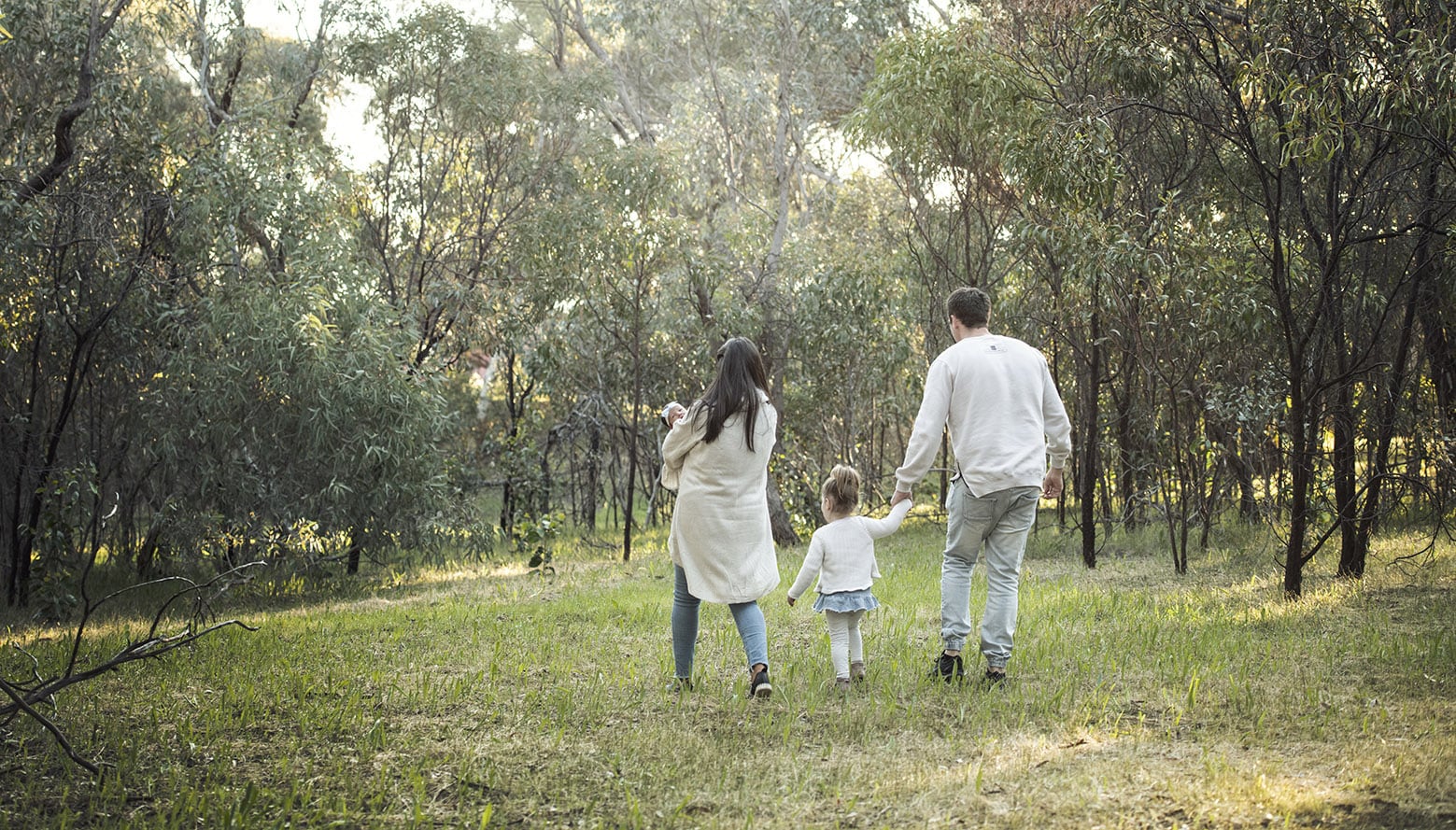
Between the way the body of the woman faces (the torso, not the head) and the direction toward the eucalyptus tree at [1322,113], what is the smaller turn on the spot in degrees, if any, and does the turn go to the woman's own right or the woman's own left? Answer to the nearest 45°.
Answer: approximately 45° to the woman's own right

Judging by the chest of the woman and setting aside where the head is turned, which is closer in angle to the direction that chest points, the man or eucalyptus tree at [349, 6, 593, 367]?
the eucalyptus tree

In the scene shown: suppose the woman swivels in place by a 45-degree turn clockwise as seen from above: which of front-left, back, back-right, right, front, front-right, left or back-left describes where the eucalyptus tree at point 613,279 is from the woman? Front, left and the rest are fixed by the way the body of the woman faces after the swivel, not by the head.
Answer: front-left

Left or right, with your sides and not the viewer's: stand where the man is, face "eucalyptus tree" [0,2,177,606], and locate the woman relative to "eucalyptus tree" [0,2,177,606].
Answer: left

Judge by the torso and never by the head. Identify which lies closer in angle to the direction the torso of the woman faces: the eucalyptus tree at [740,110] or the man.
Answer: the eucalyptus tree

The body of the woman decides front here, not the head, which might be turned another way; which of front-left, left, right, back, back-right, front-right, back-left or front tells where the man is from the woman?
right

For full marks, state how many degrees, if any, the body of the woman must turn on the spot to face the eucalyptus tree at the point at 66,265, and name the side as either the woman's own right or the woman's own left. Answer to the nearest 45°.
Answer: approximately 45° to the woman's own left

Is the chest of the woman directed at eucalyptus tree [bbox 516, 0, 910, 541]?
yes

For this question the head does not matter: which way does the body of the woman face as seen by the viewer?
away from the camera

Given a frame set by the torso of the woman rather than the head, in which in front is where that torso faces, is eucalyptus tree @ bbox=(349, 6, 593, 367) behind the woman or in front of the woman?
in front

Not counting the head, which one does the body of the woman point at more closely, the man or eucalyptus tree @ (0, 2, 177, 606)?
the eucalyptus tree
